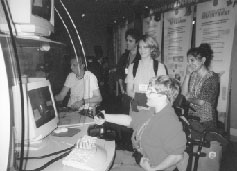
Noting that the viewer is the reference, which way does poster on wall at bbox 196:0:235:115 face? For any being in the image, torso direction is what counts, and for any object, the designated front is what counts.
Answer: facing the viewer and to the left of the viewer

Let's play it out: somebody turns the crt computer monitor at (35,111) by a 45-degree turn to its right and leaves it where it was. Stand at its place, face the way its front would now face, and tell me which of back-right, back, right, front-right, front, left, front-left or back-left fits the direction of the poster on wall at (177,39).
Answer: back-left

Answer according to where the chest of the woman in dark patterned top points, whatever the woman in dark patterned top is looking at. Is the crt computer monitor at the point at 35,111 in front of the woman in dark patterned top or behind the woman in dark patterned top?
in front

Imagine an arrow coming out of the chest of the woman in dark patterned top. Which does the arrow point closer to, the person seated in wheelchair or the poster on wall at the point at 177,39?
the person seated in wheelchair

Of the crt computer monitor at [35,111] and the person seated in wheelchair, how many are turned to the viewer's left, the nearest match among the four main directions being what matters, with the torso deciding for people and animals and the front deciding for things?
1

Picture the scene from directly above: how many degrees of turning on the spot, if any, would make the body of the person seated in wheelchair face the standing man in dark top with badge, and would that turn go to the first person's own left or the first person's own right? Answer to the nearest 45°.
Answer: approximately 90° to the first person's own right

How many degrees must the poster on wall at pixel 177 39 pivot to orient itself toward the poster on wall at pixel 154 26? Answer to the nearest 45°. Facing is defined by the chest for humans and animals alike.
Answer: approximately 90° to its right

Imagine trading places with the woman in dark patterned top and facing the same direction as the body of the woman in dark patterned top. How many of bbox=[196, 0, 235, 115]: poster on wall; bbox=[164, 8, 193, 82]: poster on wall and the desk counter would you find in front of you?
1

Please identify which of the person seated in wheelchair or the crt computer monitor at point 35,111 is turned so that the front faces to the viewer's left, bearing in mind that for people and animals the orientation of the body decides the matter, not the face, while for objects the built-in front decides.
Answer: the person seated in wheelchair

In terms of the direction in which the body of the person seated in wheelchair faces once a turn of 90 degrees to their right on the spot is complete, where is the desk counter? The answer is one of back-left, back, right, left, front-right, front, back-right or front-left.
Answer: left

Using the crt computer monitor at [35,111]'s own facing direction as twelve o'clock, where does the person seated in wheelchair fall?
The person seated in wheelchair is roughly at 11 o'clock from the crt computer monitor.

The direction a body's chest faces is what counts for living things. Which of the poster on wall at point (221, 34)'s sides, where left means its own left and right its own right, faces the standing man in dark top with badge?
front

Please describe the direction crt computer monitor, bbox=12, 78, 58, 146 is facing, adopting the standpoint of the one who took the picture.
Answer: facing the viewer and to the right of the viewer

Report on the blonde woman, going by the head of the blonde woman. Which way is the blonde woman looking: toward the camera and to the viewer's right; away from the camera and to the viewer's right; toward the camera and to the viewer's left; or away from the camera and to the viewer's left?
toward the camera and to the viewer's left

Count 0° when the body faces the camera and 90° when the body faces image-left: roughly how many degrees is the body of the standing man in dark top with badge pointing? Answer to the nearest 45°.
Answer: approximately 45°

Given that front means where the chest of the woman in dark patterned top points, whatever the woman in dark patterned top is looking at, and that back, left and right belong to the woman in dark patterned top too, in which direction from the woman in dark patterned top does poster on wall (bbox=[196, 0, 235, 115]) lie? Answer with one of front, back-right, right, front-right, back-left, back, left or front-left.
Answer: back-right

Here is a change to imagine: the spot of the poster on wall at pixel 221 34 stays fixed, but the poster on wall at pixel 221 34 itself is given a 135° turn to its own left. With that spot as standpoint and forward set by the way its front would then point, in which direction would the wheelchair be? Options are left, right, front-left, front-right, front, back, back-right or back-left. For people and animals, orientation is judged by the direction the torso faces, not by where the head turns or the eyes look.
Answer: right

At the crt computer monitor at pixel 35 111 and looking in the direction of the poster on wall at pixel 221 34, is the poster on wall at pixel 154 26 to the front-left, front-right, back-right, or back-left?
front-left

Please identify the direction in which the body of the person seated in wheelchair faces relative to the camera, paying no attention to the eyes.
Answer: to the viewer's left
